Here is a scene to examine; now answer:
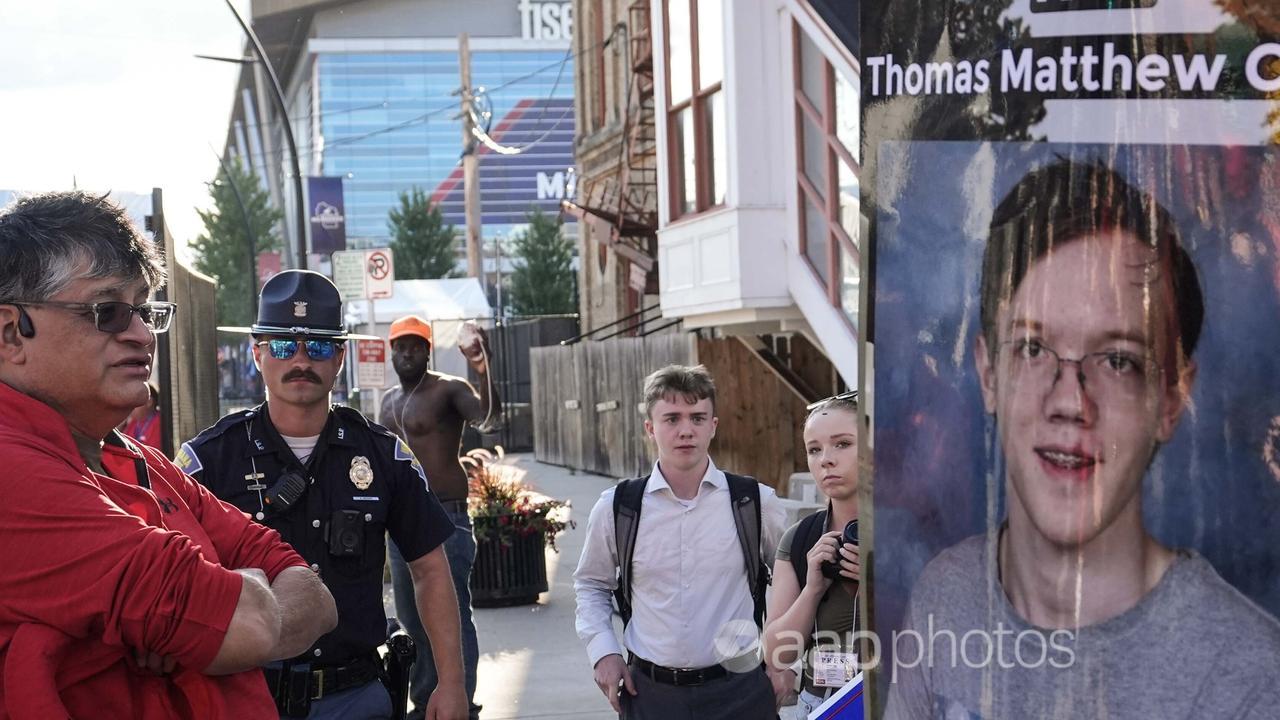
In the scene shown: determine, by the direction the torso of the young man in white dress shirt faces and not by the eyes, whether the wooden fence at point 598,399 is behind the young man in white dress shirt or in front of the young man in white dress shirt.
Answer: behind

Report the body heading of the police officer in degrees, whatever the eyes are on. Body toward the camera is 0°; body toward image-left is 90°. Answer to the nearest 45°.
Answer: approximately 0°

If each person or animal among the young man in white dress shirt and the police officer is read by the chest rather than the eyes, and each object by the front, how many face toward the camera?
2

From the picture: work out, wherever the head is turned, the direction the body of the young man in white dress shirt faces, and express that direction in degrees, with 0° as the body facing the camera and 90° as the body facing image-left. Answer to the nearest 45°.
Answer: approximately 0°

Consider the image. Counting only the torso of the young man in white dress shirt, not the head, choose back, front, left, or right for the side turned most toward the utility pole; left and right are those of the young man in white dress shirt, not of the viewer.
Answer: back

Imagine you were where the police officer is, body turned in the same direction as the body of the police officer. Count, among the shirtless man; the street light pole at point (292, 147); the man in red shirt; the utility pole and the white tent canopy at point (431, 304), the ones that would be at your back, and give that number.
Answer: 4
